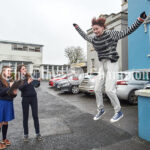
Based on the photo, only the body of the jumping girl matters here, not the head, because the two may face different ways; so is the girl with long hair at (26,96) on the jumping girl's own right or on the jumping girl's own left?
on the jumping girl's own right

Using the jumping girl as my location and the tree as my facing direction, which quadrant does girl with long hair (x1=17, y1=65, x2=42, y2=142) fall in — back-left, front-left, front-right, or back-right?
front-left

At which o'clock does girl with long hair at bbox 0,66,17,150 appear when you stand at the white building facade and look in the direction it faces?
The girl with long hair is roughly at 12 o'clock from the white building facade.

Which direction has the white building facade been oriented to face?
toward the camera

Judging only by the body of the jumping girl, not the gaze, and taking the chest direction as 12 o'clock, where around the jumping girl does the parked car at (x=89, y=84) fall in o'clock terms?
The parked car is roughly at 4 o'clock from the jumping girl.

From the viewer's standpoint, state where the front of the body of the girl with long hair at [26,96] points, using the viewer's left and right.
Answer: facing the viewer and to the right of the viewer

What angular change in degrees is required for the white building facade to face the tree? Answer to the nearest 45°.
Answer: approximately 90° to its left

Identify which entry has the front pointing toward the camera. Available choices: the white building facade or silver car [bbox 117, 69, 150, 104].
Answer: the white building facade

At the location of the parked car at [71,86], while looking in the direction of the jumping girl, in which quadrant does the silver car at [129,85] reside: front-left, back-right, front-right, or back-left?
front-left

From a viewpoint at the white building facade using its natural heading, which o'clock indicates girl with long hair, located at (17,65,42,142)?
The girl with long hair is roughly at 12 o'clock from the white building facade.

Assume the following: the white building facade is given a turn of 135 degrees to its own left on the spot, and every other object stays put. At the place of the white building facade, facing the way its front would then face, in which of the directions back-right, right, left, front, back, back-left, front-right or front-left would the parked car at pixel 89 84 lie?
back-right

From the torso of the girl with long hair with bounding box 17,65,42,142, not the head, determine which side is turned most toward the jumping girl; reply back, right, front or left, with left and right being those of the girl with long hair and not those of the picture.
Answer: front

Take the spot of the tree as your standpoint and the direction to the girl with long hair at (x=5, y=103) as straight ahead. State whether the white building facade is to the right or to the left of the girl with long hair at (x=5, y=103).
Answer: right

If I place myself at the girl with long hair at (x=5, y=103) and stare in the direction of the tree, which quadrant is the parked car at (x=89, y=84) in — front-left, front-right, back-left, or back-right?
front-right

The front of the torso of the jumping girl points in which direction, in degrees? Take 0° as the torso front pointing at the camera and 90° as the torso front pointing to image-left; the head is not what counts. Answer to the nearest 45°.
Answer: approximately 45°

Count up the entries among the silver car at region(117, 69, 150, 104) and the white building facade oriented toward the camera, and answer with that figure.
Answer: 1
